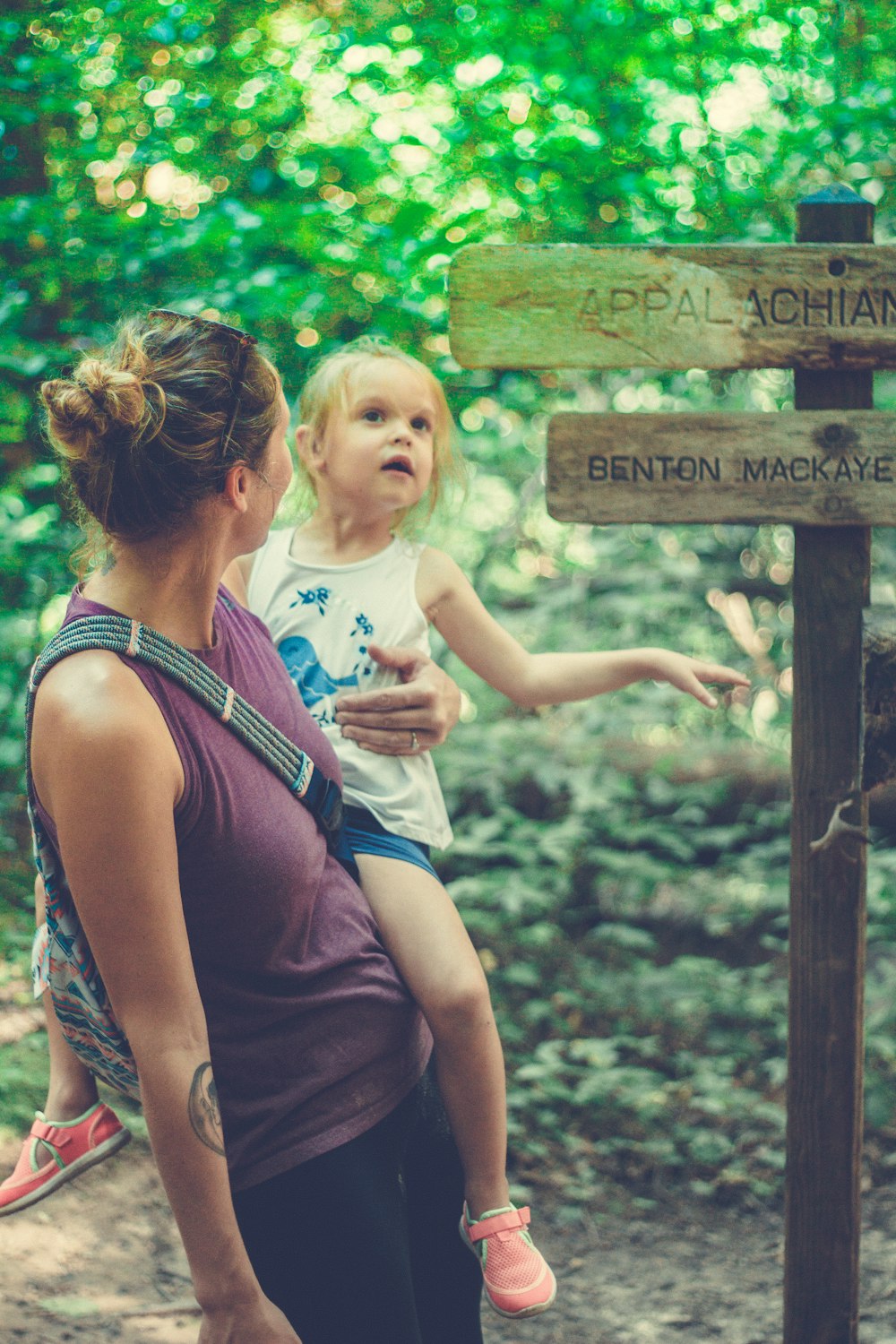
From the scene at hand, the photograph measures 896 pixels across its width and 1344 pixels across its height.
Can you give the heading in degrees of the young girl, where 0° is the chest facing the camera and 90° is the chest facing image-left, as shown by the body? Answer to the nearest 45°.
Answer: approximately 0°

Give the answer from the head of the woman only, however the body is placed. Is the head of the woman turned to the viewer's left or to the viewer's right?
to the viewer's right
